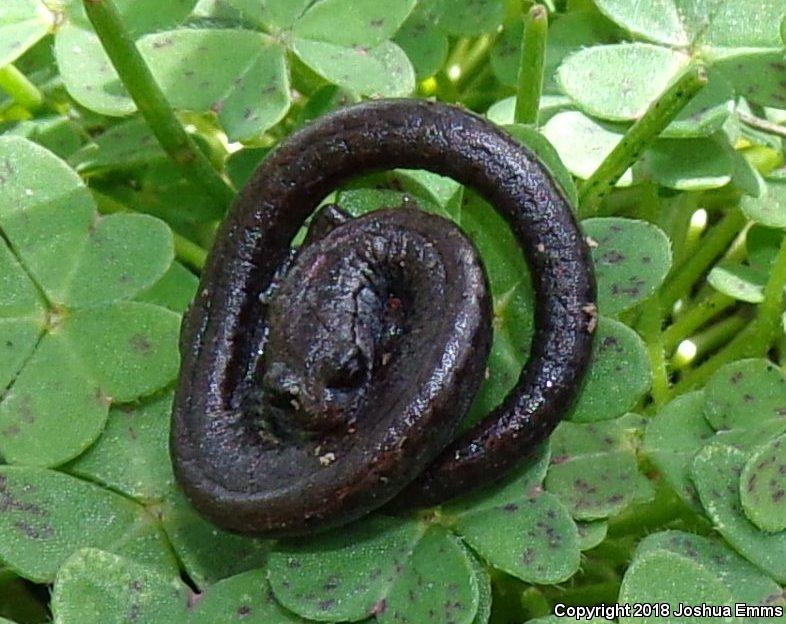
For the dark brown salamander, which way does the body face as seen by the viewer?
toward the camera
